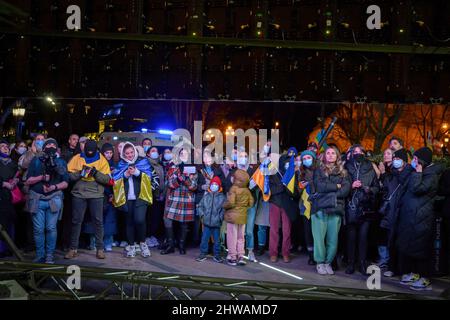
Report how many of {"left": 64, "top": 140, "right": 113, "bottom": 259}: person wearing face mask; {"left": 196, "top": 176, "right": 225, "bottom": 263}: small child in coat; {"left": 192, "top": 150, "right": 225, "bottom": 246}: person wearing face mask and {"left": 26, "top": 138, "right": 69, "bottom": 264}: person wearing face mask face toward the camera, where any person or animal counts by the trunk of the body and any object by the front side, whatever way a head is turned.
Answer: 4

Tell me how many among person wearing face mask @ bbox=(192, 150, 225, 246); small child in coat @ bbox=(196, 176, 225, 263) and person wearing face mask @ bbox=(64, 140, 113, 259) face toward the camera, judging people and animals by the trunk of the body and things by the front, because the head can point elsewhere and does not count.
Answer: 3

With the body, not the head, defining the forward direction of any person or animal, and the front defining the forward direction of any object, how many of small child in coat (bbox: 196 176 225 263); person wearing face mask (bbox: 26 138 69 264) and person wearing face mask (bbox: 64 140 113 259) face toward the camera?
3

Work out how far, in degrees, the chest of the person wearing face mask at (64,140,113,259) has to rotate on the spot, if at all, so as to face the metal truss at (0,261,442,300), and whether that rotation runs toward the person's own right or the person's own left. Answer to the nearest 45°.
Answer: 0° — they already face it

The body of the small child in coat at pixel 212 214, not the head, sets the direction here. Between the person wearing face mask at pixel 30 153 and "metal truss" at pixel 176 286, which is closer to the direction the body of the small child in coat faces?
the metal truss

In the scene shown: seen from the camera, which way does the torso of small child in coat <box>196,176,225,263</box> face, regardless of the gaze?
toward the camera

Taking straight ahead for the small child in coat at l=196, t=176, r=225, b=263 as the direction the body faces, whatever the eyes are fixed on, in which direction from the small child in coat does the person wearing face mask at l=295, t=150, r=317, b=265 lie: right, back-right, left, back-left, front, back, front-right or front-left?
left

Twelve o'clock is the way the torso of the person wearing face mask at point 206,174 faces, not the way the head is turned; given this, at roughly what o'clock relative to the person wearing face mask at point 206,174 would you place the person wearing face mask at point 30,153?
the person wearing face mask at point 30,153 is roughly at 3 o'clock from the person wearing face mask at point 206,174.

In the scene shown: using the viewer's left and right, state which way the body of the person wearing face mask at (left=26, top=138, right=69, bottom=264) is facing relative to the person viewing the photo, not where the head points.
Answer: facing the viewer

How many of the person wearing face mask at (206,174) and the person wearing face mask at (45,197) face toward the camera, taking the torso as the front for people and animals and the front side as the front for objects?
2
